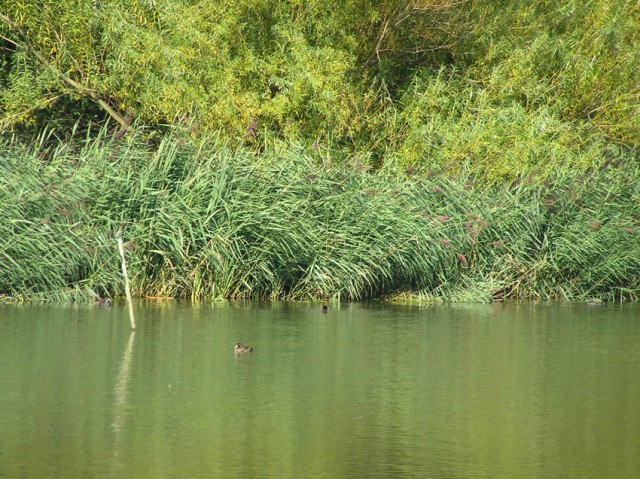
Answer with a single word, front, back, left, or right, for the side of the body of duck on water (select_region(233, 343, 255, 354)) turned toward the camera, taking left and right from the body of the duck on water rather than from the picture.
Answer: left

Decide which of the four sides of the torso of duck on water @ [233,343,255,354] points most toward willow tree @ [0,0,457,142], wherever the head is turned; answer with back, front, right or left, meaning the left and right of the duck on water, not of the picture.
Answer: right
